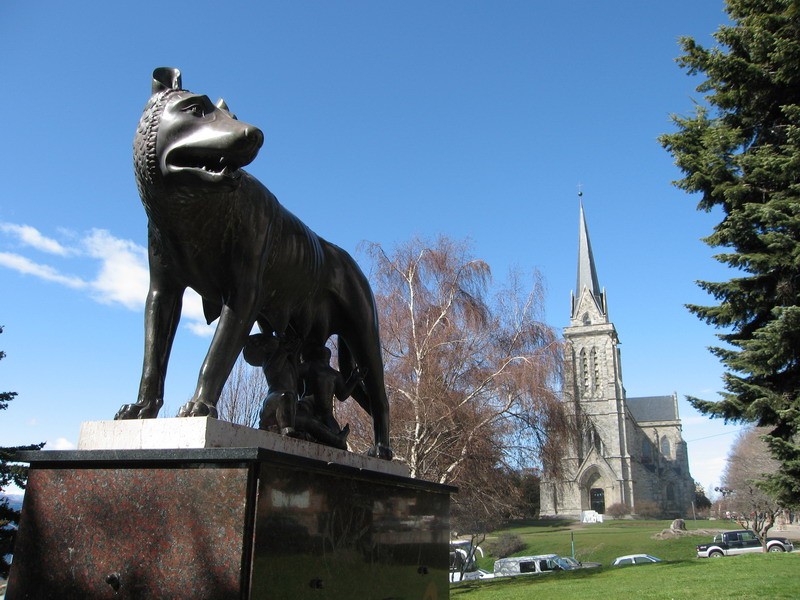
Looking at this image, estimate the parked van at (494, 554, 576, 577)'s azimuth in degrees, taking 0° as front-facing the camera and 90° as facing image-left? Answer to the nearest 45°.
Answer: approximately 270°

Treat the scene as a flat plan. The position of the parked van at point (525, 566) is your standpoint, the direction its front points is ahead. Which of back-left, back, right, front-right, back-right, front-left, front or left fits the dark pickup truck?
front-left

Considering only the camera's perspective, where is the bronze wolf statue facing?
facing the viewer and to the left of the viewer

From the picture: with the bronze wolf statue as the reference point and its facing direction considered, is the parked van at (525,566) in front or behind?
behind

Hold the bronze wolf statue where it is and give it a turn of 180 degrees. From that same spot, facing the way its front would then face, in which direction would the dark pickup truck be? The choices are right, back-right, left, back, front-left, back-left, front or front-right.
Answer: front

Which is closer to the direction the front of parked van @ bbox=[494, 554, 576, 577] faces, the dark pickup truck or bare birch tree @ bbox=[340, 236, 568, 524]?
the dark pickup truck

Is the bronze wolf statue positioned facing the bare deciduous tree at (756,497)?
no

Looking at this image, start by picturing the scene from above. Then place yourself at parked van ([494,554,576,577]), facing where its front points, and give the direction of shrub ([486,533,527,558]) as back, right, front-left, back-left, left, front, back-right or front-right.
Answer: left

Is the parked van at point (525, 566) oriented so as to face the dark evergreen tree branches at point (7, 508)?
no

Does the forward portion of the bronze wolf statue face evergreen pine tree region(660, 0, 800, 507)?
no
